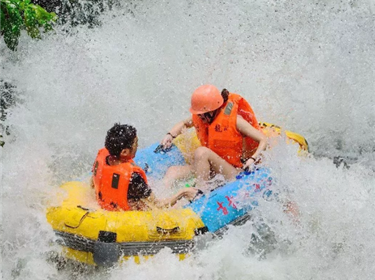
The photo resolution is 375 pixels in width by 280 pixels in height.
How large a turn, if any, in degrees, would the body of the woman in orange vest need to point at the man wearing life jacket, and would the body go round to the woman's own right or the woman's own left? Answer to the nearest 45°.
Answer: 0° — they already face them

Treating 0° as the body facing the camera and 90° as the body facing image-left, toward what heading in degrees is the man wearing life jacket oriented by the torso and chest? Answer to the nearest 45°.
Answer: approximately 225°

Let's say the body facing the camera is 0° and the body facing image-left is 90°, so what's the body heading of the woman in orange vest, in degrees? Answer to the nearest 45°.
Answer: approximately 45°

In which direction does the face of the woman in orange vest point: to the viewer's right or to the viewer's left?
to the viewer's left

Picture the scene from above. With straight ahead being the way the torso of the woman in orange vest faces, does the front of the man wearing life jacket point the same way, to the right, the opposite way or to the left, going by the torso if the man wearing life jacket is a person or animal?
the opposite way
